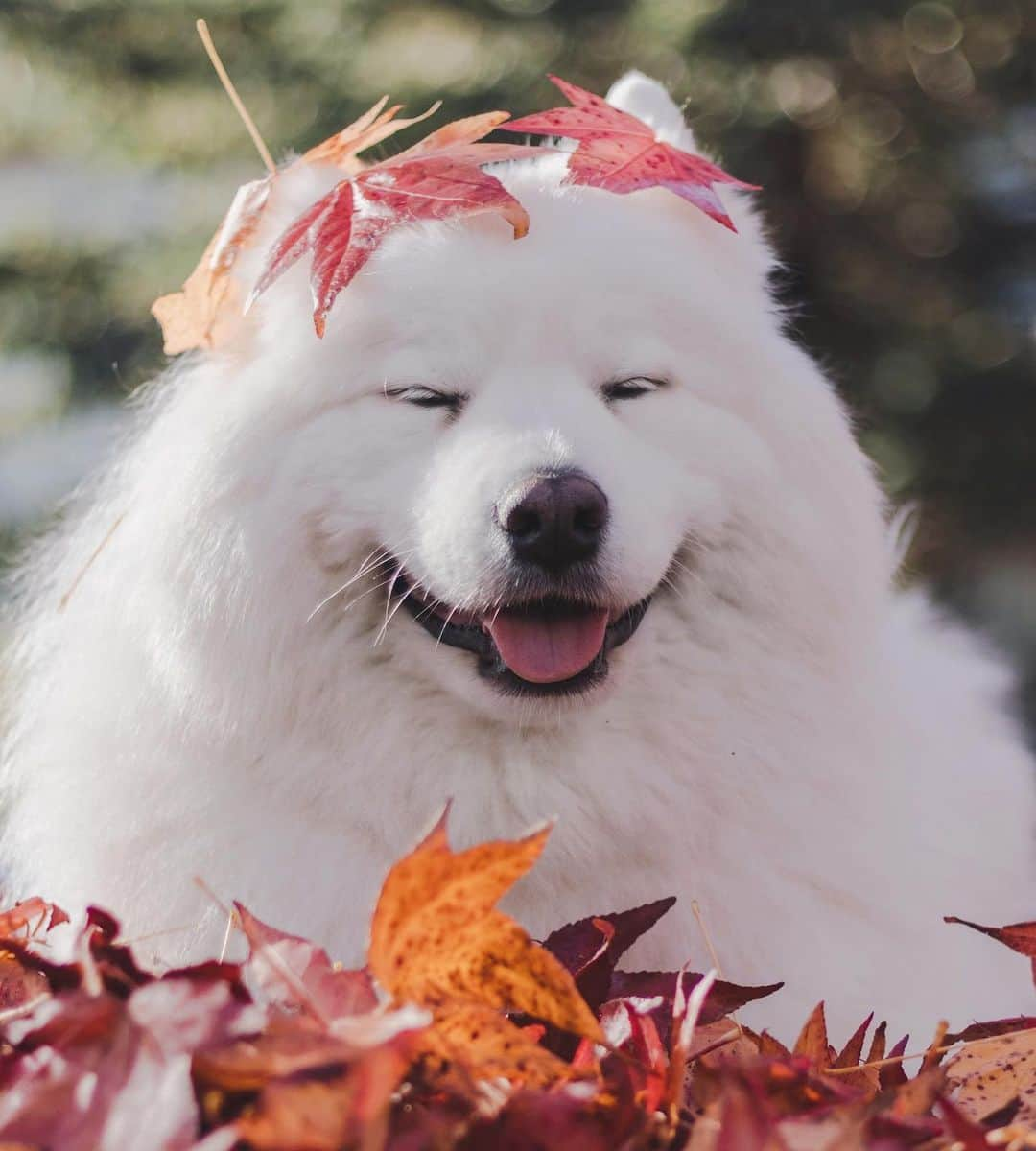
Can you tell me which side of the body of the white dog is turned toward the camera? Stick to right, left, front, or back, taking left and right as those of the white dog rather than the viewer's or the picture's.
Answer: front

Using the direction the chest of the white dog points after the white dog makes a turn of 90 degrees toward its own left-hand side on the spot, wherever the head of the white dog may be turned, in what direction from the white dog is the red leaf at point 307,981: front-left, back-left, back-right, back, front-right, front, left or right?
right

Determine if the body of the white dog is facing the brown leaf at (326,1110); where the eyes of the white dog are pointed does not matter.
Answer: yes

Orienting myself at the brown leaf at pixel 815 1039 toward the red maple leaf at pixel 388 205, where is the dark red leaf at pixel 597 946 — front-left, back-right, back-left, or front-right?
front-left

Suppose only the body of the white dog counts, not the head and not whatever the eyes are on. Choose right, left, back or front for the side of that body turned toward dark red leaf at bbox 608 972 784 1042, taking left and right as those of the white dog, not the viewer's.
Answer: front

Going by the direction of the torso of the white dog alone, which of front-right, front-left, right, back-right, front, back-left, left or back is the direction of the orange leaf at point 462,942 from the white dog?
front
